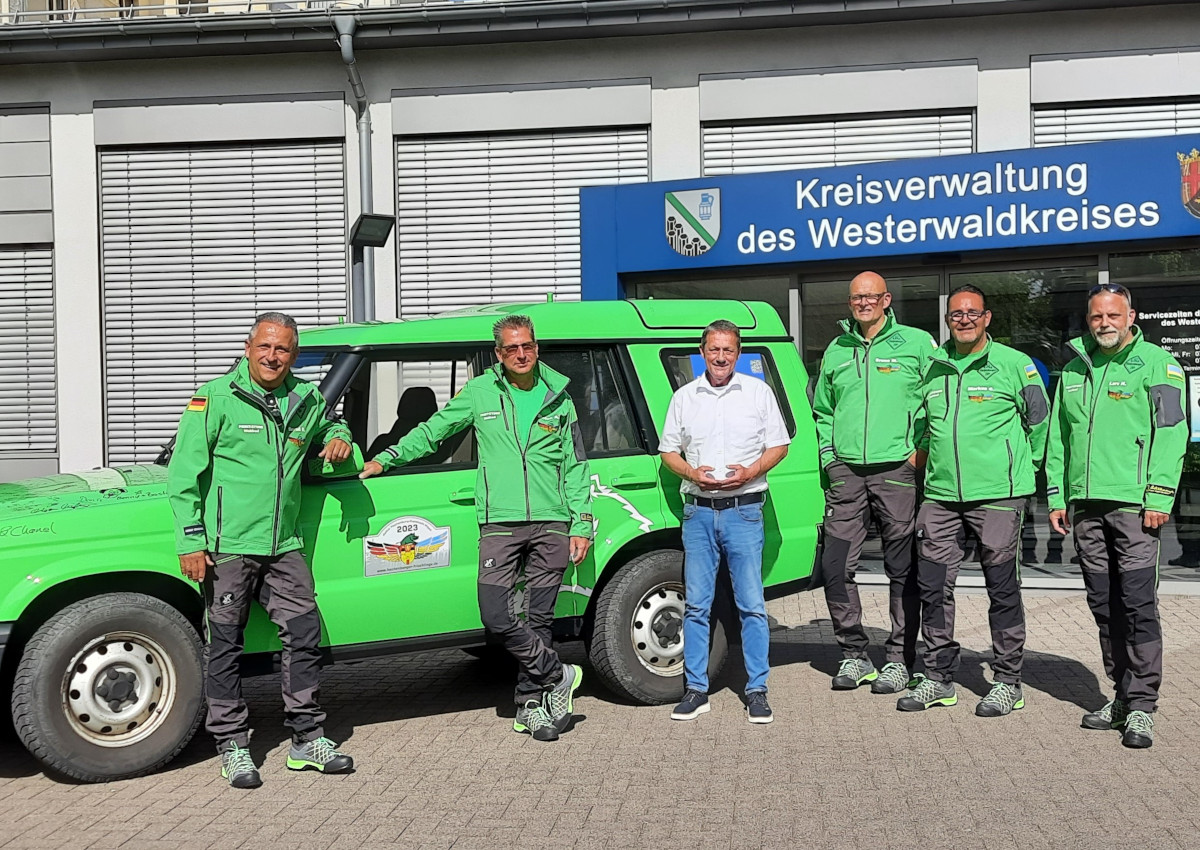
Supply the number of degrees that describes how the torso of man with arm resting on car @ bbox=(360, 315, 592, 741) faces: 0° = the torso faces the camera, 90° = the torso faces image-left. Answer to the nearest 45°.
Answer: approximately 0°

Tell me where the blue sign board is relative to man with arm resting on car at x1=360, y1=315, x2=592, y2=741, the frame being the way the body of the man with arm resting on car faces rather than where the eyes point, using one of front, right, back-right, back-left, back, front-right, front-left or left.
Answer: back-left

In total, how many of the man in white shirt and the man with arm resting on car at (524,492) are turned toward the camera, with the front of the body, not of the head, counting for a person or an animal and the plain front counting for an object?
2

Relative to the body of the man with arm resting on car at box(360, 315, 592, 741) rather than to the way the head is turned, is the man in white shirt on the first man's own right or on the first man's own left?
on the first man's own left

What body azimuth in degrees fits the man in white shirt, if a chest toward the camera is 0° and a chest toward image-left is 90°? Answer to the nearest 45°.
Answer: approximately 0°

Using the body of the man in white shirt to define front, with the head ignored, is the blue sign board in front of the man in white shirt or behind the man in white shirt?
behind

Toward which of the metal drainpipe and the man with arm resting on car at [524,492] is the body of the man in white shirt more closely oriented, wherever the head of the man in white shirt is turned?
the man with arm resting on car

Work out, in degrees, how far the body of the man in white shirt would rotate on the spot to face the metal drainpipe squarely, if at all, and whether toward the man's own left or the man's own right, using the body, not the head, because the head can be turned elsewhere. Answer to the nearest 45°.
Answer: approximately 135° to the man's own right

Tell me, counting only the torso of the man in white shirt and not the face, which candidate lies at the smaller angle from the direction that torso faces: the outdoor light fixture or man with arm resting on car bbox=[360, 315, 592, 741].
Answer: the man with arm resting on car
